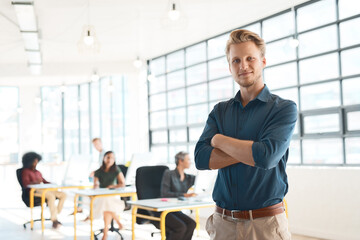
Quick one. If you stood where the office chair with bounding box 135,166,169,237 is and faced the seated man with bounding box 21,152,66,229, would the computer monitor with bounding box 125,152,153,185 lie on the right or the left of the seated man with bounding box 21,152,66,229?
right

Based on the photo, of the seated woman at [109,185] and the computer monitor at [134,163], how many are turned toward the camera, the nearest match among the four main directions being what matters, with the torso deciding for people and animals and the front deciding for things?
1
